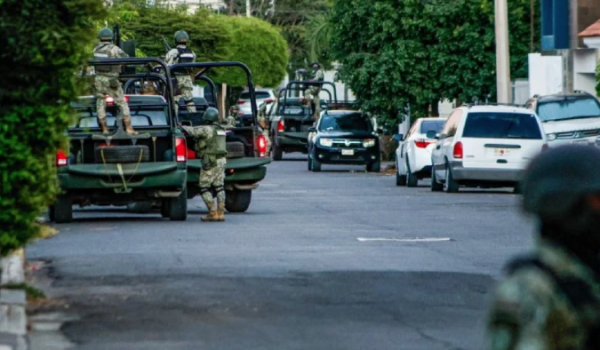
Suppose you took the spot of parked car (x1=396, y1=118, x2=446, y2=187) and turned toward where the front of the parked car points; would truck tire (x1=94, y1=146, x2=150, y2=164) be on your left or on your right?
on your left

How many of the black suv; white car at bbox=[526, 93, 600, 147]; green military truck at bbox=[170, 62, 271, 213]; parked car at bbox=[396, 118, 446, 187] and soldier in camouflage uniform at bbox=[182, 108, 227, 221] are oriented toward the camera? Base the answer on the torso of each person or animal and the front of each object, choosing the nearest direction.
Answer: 2

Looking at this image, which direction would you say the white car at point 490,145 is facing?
away from the camera

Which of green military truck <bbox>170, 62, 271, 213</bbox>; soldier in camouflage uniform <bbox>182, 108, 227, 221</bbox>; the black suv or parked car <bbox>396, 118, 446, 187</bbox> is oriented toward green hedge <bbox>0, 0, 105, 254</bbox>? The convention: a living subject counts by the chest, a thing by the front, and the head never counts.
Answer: the black suv

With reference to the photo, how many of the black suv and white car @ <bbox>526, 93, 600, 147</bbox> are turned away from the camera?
0

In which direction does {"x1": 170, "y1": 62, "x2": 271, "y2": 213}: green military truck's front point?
away from the camera

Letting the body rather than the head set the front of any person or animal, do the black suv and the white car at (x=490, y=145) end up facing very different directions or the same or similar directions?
very different directions

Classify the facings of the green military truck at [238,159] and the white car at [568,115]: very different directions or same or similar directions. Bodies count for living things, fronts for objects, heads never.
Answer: very different directions

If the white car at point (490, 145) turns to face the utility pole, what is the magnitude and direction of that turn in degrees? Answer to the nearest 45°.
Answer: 0° — it already faces it

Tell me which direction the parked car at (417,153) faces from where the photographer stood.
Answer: facing away from the viewer and to the left of the viewer

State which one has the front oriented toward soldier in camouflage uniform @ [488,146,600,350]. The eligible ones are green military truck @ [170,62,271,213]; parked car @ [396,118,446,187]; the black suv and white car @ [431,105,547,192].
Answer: the black suv

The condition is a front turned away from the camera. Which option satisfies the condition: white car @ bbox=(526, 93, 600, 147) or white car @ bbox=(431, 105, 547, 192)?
white car @ bbox=(431, 105, 547, 192)

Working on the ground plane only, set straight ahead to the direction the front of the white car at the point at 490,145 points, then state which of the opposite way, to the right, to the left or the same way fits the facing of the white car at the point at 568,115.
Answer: the opposite way
